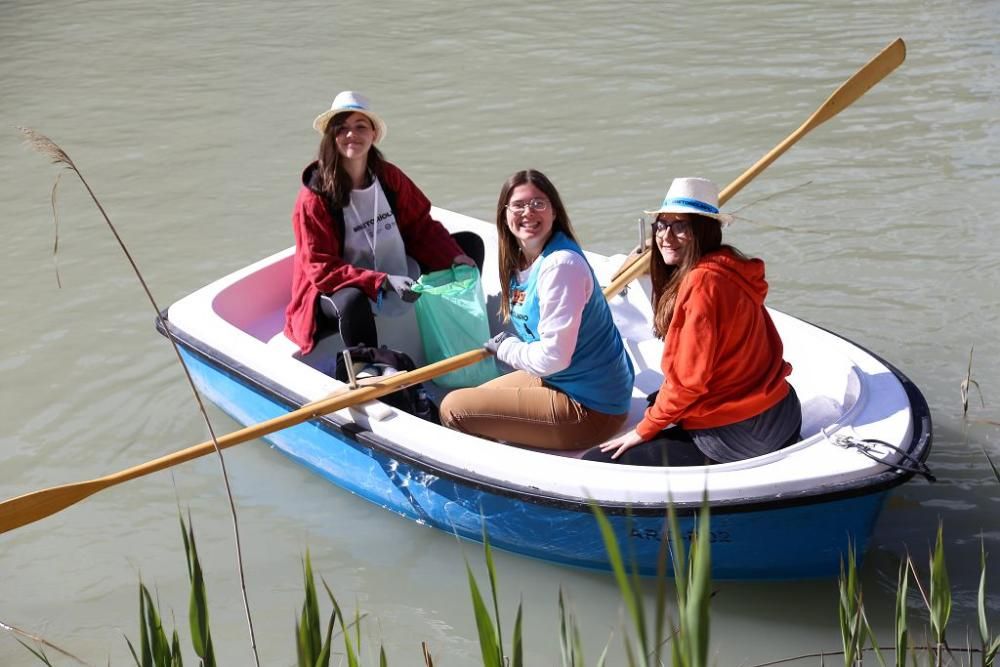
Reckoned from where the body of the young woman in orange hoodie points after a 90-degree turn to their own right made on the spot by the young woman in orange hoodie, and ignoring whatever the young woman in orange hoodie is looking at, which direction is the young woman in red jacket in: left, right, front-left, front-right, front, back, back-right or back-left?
front-left

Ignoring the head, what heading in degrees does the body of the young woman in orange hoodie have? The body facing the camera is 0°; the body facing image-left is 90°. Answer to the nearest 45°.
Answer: approximately 90°

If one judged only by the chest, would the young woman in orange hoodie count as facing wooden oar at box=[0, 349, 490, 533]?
yes
